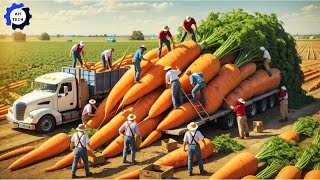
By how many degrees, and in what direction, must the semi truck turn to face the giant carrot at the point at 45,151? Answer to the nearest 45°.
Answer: approximately 45° to its left

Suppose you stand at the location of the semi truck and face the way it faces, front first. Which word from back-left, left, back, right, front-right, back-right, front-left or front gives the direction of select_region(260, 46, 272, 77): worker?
back-left

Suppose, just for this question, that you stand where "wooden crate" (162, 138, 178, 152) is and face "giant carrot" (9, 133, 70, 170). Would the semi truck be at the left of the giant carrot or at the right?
right
